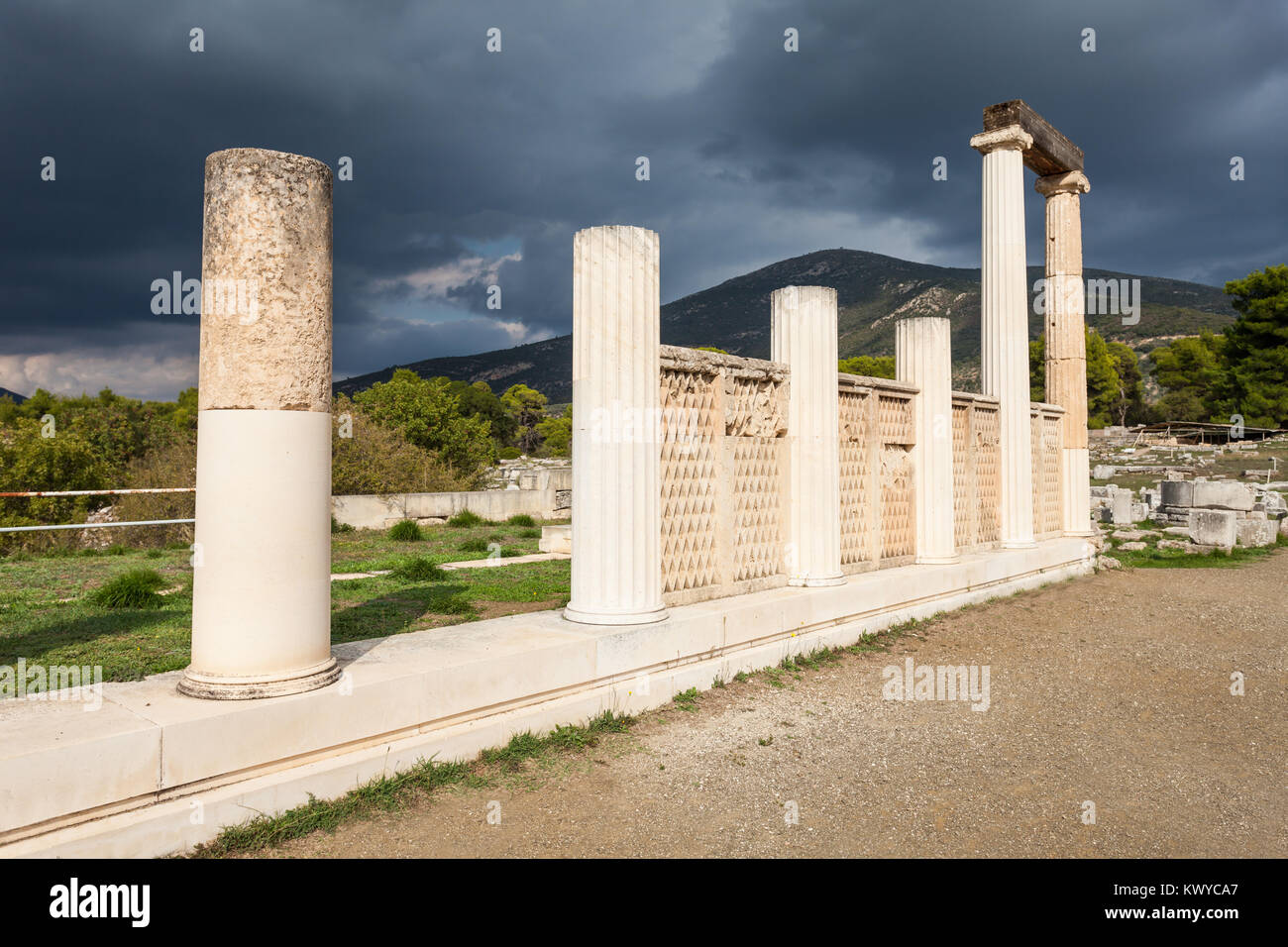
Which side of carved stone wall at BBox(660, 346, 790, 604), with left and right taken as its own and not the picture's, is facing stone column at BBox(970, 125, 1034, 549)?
left

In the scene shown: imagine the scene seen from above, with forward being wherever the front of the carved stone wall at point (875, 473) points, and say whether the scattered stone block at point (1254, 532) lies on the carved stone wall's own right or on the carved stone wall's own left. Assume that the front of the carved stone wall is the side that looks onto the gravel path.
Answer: on the carved stone wall's own left

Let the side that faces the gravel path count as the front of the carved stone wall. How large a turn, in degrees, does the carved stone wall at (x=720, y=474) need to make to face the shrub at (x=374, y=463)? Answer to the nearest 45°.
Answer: approximately 180°

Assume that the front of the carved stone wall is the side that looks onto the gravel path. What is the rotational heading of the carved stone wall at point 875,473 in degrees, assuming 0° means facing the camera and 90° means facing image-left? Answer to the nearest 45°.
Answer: approximately 315°

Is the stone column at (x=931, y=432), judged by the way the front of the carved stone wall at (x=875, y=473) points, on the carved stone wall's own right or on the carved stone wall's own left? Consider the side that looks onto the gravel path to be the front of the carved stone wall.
on the carved stone wall's own left

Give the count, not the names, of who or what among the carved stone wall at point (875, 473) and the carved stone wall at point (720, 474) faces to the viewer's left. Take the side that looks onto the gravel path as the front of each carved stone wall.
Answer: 0

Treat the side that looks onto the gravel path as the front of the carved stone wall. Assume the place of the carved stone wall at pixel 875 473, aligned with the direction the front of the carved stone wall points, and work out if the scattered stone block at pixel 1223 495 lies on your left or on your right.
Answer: on your left

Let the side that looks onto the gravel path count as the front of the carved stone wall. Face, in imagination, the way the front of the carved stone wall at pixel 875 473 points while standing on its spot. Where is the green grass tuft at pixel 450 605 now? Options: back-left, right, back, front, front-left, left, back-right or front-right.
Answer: right

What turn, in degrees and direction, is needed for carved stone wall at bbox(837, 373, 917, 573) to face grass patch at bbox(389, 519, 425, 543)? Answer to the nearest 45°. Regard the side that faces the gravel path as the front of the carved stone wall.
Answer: approximately 180°

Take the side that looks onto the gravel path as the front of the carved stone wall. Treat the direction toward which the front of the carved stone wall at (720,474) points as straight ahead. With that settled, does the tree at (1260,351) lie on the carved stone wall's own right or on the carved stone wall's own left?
on the carved stone wall's own left

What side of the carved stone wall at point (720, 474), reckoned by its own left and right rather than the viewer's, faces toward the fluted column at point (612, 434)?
right

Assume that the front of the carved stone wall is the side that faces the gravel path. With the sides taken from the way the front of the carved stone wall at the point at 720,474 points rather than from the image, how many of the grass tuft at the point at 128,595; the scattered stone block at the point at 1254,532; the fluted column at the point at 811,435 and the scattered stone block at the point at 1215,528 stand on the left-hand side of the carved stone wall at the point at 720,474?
3

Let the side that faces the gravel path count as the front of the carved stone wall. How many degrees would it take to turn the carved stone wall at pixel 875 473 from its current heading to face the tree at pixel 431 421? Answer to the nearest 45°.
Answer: approximately 180°

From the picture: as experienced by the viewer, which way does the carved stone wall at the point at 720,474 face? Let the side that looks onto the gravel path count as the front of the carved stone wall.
facing the viewer and to the right of the viewer
